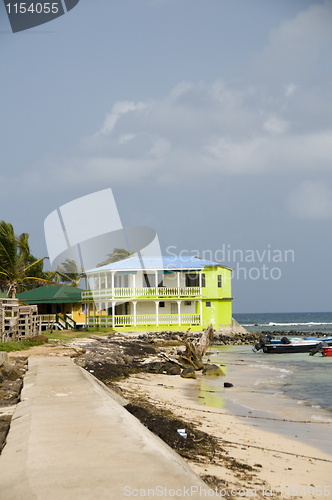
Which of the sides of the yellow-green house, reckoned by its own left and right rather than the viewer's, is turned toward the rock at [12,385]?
front

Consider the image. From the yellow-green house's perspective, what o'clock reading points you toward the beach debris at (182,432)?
The beach debris is roughly at 12 o'clock from the yellow-green house.

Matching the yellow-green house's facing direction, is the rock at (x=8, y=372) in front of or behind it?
in front

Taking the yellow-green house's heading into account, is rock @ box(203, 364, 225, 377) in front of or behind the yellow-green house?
in front

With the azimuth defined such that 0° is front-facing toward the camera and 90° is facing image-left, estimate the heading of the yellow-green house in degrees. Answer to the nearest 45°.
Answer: approximately 0°

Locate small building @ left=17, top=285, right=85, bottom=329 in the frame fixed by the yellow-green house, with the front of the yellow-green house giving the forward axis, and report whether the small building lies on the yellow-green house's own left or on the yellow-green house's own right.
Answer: on the yellow-green house's own right

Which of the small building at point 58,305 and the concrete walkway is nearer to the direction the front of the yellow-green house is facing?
the concrete walkway

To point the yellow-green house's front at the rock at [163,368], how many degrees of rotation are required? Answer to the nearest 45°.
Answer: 0° — it already faces it

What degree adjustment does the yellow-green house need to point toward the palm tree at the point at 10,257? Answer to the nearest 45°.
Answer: approximately 90° to its right

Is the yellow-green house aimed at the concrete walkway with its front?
yes

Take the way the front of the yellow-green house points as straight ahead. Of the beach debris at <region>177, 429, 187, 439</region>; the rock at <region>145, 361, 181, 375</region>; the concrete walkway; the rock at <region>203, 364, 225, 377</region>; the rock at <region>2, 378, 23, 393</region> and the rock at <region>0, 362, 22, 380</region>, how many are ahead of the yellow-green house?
6

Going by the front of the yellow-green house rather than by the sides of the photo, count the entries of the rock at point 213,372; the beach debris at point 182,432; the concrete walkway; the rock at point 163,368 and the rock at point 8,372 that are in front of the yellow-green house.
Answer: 5
